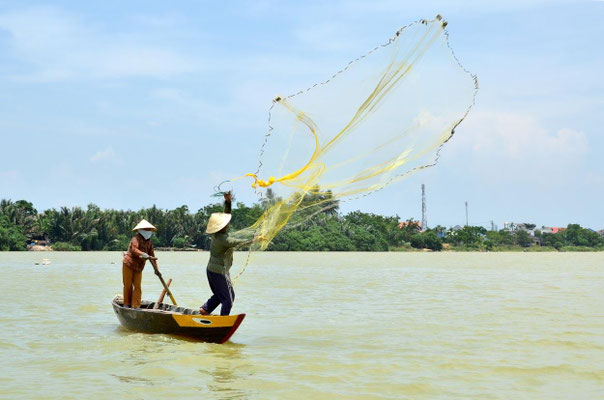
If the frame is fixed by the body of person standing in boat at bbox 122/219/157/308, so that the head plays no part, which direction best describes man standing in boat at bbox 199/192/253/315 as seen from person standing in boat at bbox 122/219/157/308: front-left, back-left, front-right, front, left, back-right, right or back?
front

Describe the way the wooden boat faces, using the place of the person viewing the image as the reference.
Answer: facing the viewer and to the right of the viewer
